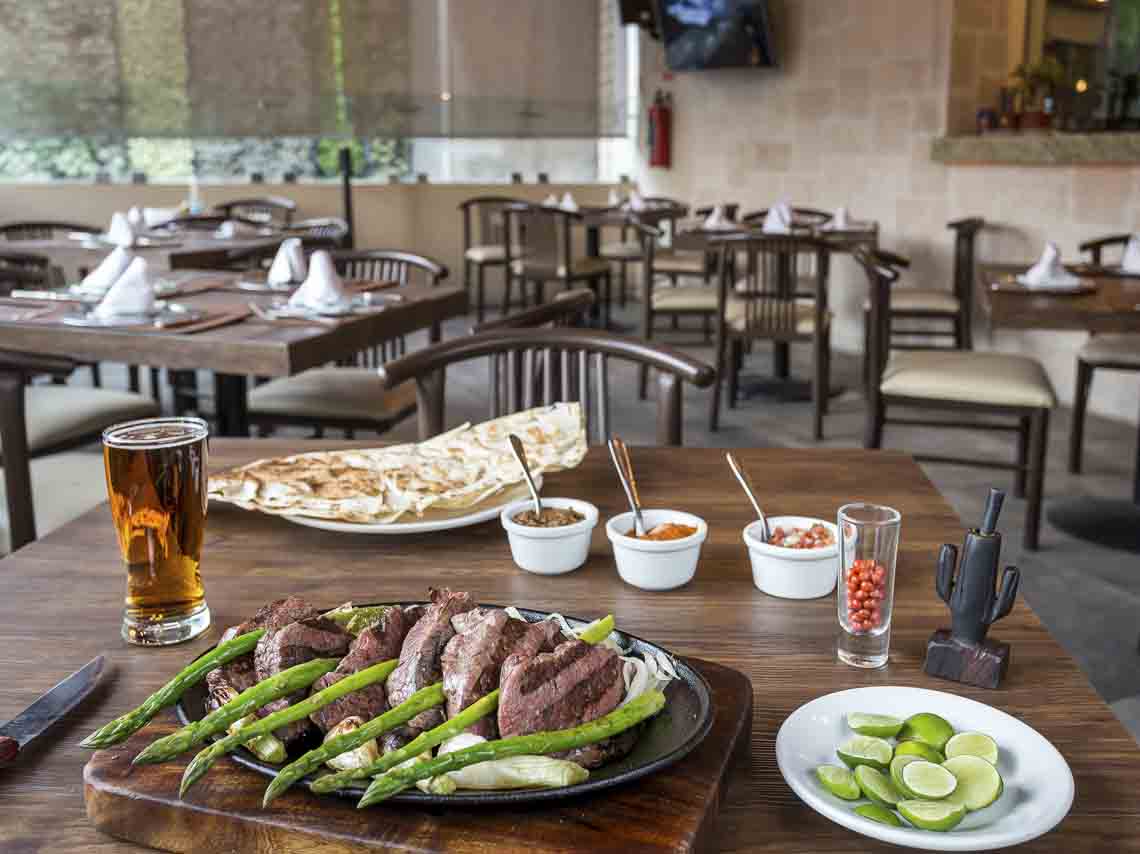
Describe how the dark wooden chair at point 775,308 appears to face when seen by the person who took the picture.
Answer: facing away from the viewer

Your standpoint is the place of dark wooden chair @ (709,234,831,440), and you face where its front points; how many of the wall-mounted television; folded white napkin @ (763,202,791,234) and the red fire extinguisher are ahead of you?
3

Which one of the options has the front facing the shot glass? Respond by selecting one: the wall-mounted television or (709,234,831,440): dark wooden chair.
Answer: the wall-mounted television

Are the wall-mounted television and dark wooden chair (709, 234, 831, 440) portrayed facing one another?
yes

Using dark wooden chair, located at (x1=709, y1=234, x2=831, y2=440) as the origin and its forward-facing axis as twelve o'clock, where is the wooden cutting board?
The wooden cutting board is roughly at 6 o'clock from the dark wooden chair.

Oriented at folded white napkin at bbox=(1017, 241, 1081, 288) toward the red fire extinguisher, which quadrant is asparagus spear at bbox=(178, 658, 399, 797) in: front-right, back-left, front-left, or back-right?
back-left

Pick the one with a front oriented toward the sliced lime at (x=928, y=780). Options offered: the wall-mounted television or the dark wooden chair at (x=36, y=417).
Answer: the wall-mounted television

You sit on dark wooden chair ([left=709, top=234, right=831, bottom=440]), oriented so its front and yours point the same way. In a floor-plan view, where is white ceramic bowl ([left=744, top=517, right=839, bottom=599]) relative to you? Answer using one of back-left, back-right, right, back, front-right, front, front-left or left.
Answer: back

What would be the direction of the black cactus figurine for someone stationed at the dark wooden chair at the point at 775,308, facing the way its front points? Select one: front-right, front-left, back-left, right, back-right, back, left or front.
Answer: back

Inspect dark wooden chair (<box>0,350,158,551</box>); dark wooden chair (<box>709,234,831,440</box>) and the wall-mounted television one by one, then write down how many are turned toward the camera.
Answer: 1

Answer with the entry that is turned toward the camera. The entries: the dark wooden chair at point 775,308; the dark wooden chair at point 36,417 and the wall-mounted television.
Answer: the wall-mounted television

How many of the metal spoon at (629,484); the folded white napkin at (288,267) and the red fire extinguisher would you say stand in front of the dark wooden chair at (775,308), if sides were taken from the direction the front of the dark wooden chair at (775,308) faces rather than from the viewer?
1

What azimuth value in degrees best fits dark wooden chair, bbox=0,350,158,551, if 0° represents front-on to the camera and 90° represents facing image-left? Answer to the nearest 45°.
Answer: approximately 225°

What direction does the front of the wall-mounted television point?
toward the camera

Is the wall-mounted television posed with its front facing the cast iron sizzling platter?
yes

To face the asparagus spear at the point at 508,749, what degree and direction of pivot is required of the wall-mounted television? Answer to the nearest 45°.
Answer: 0° — it already faces it

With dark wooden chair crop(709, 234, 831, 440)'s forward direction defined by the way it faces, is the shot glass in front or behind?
behind
